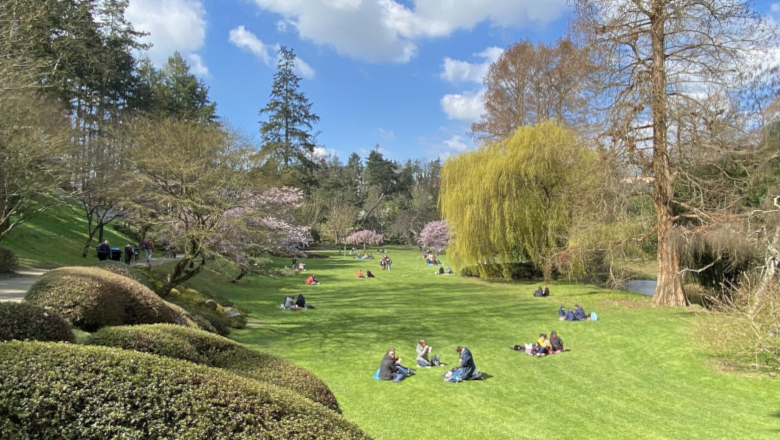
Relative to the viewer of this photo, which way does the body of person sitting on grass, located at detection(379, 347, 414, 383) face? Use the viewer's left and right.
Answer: facing to the right of the viewer

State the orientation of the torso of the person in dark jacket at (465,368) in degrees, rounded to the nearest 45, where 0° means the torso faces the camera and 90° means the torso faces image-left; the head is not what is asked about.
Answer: approximately 90°

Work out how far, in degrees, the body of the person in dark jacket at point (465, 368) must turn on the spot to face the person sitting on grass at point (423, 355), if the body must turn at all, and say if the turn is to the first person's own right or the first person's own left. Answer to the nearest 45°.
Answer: approximately 45° to the first person's own right

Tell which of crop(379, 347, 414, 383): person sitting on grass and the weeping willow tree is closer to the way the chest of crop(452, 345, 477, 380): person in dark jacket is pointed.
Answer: the person sitting on grass

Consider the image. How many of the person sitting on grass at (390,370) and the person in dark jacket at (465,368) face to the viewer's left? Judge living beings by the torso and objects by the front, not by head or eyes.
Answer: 1

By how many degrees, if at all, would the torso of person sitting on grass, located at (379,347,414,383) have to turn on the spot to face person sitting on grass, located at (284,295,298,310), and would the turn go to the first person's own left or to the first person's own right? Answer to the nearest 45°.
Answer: approximately 135° to the first person's own left

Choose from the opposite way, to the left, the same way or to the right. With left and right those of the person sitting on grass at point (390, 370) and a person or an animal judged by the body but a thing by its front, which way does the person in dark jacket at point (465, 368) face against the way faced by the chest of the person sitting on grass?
the opposite way

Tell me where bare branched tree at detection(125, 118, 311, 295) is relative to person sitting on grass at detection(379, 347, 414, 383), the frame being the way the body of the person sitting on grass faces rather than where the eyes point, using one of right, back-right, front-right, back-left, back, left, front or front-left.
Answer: back-left

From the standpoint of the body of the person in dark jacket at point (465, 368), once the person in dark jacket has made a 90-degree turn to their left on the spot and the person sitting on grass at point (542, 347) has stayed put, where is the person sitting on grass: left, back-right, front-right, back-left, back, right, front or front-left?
back-left

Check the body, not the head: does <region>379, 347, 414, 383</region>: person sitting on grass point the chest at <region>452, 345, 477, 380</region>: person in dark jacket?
yes

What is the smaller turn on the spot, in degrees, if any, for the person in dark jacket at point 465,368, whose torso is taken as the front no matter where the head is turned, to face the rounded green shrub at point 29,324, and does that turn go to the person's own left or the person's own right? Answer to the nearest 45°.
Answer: approximately 45° to the person's own left

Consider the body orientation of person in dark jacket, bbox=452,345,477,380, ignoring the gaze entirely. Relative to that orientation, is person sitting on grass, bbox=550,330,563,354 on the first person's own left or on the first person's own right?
on the first person's own right

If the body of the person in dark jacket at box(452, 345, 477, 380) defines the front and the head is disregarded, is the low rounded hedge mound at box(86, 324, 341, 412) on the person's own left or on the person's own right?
on the person's own left
